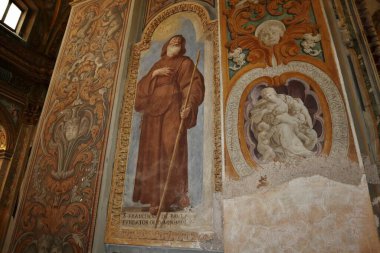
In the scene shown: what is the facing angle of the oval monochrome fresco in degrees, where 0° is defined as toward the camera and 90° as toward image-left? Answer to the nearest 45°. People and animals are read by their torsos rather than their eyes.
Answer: approximately 0°

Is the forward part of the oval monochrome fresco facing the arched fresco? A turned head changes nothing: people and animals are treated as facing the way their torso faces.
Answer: no
